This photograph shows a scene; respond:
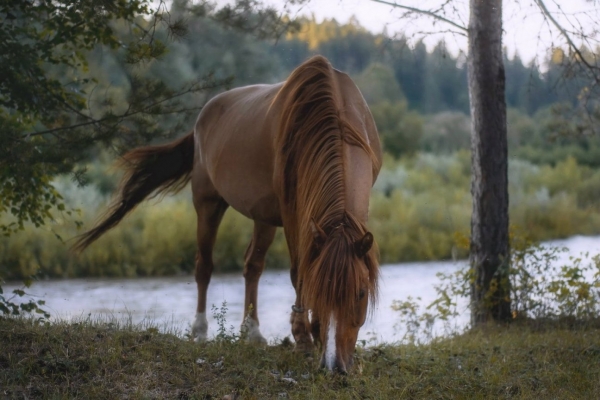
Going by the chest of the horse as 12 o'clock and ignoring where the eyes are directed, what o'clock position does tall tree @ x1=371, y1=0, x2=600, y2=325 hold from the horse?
The tall tree is roughly at 9 o'clock from the horse.

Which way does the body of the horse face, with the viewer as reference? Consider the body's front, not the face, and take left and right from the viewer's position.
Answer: facing the viewer and to the right of the viewer
